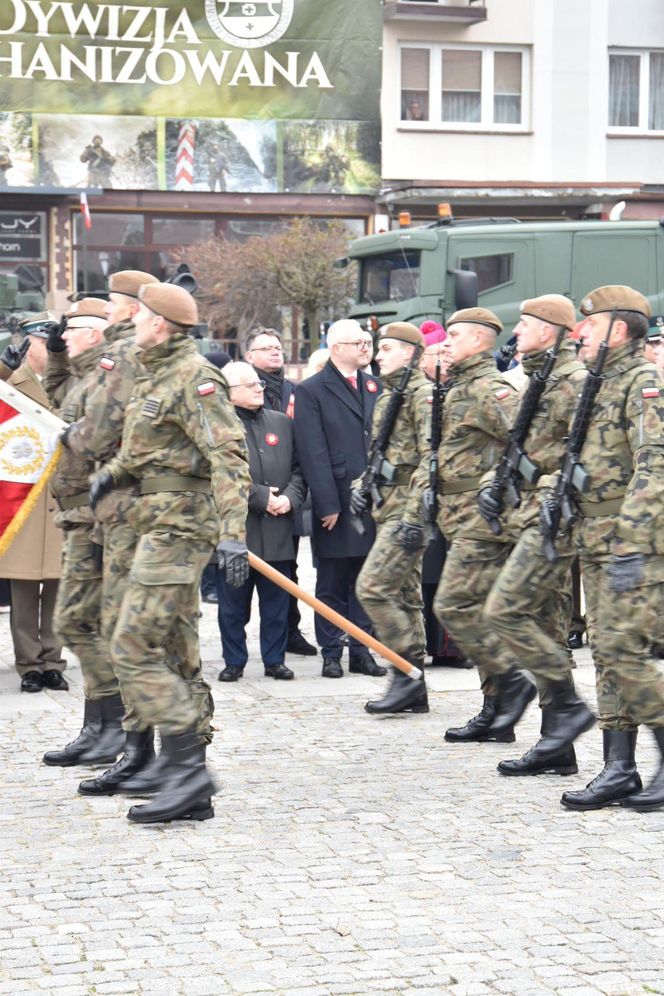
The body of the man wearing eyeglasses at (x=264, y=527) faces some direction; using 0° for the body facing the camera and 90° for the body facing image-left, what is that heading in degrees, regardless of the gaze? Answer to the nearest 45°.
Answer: approximately 315°

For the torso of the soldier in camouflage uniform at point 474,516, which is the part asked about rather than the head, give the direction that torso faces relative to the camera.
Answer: to the viewer's left

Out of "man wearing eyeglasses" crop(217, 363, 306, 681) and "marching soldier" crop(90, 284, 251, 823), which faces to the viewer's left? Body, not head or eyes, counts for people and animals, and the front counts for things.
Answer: the marching soldier

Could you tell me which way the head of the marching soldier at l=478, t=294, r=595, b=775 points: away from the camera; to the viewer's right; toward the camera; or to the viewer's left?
to the viewer's left

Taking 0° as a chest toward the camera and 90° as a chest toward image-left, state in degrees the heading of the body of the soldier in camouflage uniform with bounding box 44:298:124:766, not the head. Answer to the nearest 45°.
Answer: approximately 90°

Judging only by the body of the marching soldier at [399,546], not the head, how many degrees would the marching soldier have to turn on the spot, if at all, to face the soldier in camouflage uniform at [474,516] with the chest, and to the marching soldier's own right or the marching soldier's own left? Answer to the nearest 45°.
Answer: approximately 135° to the marching soldier's own left

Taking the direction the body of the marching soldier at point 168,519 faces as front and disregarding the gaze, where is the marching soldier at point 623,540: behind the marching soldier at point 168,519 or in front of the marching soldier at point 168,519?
behind

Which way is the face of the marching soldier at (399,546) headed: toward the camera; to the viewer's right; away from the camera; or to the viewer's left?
to the viewer's left

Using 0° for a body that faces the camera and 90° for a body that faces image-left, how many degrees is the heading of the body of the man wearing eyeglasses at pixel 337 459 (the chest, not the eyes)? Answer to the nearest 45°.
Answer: approximately 315°

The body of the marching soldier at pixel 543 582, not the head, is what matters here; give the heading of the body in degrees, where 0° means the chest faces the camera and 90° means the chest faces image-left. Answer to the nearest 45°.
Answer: approximately 90°

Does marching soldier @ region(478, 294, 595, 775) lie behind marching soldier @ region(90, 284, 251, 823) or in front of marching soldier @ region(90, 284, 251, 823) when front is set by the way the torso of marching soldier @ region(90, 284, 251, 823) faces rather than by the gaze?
behind

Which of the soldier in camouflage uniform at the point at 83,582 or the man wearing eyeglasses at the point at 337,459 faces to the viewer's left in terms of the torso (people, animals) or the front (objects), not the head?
the soldier in camouflage uniform

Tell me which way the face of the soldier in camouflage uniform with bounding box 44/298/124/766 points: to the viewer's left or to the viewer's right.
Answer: to the viewer's left

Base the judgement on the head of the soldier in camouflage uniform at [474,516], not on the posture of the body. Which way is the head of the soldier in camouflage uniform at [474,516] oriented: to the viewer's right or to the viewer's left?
to the viewer's left

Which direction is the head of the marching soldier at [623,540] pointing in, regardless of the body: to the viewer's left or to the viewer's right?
to the viewer's left
